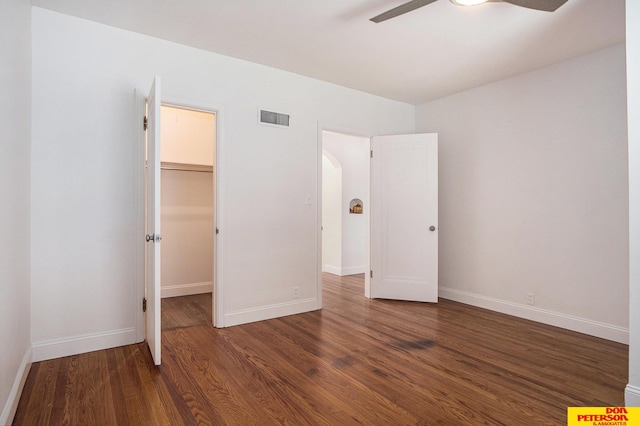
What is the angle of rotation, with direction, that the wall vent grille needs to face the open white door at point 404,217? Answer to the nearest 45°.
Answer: approximately 45° to its left

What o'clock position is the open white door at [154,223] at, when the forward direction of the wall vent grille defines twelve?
The open white door is roughly at 3 o'clock from the wall vent grille.

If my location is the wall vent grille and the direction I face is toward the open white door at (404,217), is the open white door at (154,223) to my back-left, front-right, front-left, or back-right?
back-right

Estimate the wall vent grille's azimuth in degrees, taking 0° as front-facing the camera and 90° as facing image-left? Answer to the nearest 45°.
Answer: approximately 315°

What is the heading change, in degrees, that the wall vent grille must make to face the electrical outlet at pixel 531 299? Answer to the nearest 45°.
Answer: approximately 45° to its left

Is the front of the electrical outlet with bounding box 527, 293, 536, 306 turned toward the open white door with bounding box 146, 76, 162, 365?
yes
